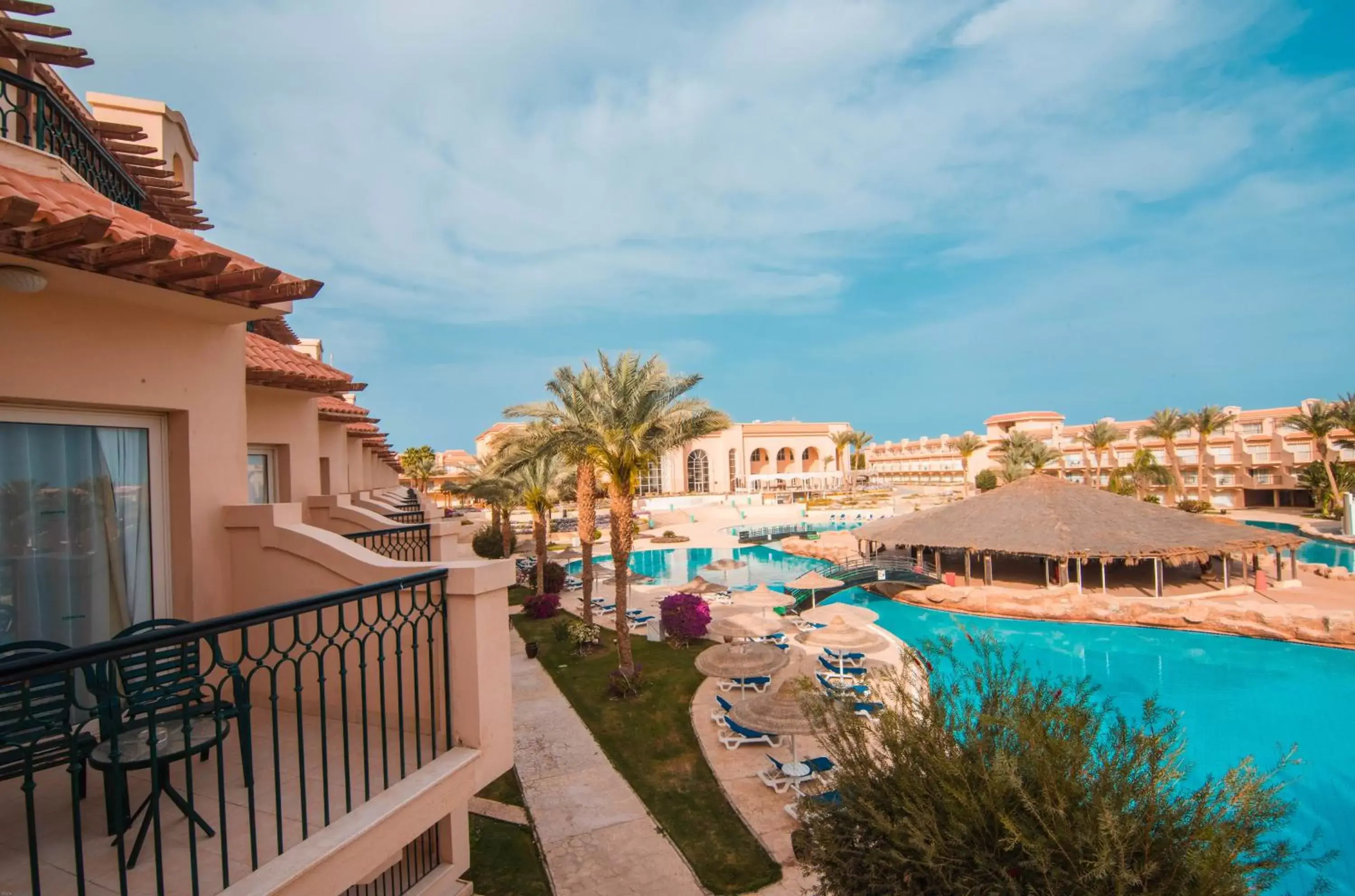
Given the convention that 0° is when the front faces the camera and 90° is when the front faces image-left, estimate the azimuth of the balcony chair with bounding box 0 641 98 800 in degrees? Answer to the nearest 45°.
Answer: approximately 315°

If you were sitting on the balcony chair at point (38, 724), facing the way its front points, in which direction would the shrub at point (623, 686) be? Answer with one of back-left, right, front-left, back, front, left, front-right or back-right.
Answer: left

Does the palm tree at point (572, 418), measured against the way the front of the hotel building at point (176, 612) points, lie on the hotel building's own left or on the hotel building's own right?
on the hotel building's own left

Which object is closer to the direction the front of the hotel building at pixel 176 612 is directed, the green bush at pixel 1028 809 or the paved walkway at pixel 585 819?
the green bush

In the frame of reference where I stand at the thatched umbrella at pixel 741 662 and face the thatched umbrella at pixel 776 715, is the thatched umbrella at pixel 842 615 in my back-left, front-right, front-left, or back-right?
back-left

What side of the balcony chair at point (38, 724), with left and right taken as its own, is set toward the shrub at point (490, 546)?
left

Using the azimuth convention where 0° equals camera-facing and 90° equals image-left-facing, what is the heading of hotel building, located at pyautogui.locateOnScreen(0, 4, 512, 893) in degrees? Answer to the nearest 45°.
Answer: approximately 315°

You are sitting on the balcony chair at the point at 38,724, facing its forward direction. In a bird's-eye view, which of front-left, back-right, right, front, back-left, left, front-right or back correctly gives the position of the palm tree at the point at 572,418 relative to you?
left
